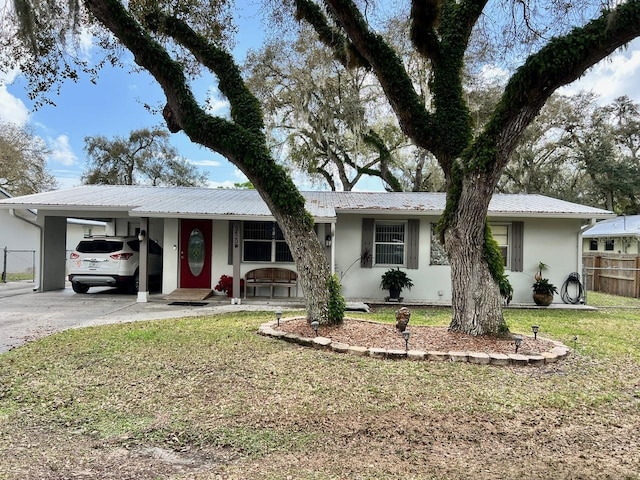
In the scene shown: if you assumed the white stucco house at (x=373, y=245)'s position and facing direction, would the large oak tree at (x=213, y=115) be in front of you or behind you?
in front

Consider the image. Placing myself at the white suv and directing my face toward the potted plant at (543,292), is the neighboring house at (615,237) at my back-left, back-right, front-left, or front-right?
front-left

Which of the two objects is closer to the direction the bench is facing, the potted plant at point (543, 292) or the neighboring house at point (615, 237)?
the potted plant

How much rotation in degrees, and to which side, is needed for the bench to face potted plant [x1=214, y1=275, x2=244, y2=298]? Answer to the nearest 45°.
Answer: approximately 90° to its right

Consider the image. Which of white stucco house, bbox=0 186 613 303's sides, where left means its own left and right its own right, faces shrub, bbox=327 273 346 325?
front

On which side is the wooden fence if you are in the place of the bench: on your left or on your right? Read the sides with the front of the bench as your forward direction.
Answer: on your left

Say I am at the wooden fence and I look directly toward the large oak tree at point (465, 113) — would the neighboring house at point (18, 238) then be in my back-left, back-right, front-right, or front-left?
front-right

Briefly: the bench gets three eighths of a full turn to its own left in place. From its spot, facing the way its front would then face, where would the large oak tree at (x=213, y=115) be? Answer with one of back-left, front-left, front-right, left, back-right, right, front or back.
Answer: back-right

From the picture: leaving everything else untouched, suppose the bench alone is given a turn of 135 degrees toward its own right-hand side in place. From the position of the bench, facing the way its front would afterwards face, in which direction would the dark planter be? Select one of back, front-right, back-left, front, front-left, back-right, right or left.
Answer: back-right

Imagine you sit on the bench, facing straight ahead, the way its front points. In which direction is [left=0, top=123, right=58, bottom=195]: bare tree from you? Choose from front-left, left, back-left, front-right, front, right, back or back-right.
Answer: back-right

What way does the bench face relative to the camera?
toward the camera

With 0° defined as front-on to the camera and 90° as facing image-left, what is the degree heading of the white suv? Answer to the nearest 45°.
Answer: approximately 225°

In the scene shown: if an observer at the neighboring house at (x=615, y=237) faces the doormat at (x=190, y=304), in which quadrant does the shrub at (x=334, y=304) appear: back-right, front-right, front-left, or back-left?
front-left

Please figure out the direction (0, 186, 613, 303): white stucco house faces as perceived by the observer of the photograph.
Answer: facing the viewer
